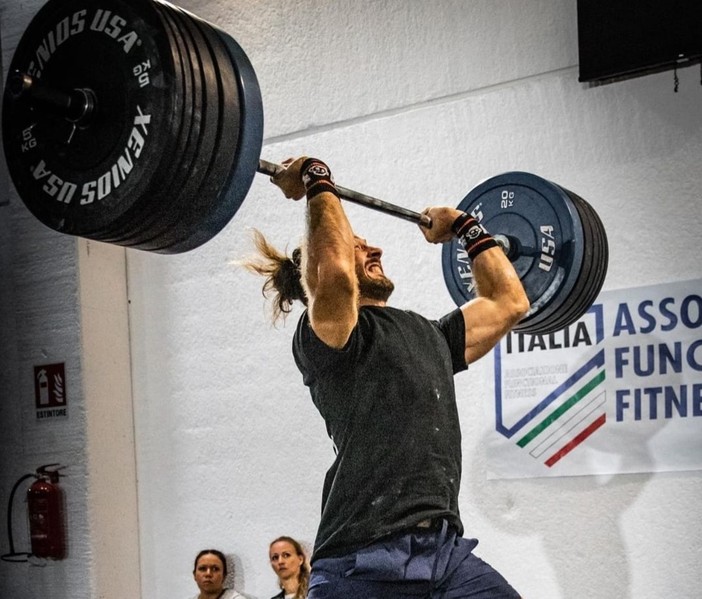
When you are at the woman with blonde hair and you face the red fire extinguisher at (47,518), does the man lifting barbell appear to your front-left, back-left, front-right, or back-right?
back-left

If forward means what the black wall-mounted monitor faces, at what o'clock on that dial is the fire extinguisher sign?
The fire extinguisher sign is roughly at 2 o'clock from the black wall-mounted monitor.

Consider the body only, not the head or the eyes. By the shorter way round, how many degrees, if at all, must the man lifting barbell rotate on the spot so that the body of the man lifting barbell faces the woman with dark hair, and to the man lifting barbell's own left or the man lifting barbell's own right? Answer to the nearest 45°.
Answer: approximately 135° to the man lifting barbell's own left

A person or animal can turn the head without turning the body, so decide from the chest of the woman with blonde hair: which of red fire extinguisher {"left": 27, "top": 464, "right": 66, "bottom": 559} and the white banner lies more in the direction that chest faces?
the red fire extinguisher

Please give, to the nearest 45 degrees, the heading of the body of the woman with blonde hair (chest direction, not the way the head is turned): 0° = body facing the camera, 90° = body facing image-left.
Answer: approximately 45°

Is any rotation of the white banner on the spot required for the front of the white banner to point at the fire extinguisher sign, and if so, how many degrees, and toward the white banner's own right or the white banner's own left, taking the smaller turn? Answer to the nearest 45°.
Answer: approximately 45° to the white banner's own right

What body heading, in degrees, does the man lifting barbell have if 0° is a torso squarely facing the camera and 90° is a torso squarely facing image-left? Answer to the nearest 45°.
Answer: approximately 315°

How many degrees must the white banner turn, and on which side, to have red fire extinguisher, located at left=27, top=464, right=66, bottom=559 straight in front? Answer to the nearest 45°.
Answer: approximately 45° to its right

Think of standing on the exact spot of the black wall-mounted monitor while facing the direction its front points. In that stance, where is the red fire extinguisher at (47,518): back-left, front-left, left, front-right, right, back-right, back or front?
front-right

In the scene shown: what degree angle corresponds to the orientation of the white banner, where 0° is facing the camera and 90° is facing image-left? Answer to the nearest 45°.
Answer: approximately 45°

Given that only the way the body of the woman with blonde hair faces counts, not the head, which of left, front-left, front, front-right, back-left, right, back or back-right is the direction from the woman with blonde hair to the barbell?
front-left
